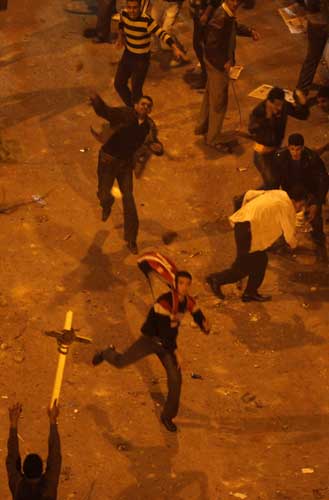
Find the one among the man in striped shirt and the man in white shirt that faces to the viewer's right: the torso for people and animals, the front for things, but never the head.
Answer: the man in white shirt

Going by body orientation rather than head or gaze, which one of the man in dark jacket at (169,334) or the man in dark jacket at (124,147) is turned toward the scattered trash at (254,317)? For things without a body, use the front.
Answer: the man in dark jacket at (124,147)

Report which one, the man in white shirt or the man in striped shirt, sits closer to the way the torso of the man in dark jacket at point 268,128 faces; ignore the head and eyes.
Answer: the man in white shirt

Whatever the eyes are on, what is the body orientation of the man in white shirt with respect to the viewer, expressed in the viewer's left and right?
facing to the right of the viewer

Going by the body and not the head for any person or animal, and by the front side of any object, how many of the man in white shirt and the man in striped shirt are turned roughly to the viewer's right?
1

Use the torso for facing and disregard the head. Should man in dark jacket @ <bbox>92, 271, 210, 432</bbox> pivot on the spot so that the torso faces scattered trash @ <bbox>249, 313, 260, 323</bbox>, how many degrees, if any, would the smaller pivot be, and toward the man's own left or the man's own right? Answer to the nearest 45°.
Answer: approximately 90° to the man's own left

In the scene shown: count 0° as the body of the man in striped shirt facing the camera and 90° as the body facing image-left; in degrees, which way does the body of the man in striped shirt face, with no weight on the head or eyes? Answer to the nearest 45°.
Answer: approximately 0°

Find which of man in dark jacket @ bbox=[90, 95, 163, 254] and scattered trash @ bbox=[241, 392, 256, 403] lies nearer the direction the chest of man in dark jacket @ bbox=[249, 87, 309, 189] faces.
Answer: the scattered trash
